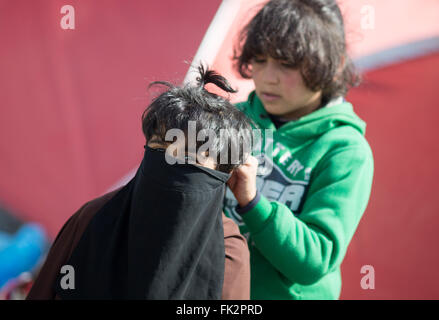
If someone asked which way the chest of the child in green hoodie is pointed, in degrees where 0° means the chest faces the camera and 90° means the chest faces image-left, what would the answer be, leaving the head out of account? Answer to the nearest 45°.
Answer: approximately 45°
